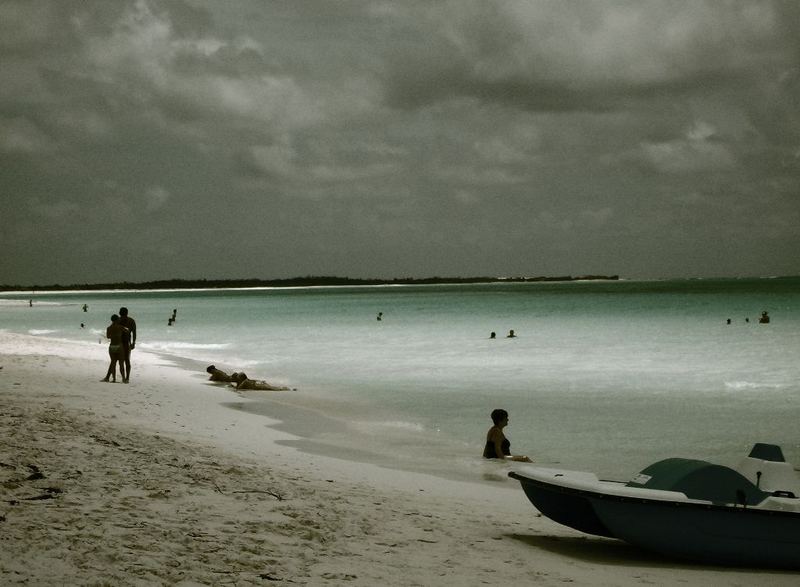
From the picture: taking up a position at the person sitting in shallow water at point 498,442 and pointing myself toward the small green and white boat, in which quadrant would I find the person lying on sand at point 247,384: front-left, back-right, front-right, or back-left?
back-right

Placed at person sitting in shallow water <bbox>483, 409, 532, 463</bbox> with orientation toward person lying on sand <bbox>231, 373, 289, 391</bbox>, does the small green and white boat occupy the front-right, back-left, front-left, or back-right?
back-left

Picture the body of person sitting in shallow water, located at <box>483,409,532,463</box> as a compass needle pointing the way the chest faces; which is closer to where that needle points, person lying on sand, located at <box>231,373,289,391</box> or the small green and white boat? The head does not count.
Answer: the small green and white boat
